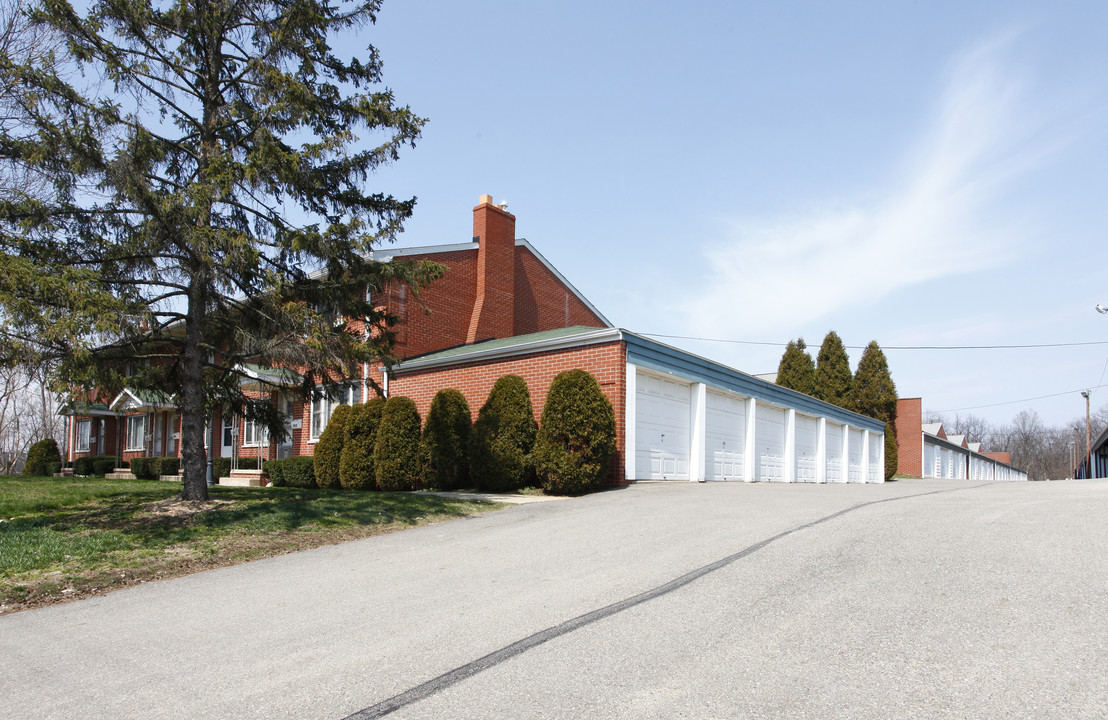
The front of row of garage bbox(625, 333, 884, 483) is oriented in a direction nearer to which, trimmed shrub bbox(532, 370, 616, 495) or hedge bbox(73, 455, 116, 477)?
the trimmed shrub

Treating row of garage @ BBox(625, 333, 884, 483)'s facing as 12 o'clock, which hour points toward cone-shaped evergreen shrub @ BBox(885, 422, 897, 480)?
The cone-shaped evergreen shrub is roughly at 8 o'clock from the row of garage.

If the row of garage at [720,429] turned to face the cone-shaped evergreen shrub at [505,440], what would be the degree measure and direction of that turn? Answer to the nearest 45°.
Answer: approximately 90° to its right

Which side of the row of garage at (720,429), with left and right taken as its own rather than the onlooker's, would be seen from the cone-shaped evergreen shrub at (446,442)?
right

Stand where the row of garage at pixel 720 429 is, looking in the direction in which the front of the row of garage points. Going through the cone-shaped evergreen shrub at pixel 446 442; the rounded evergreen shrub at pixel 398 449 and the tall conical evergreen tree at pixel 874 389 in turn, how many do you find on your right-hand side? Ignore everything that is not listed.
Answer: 2

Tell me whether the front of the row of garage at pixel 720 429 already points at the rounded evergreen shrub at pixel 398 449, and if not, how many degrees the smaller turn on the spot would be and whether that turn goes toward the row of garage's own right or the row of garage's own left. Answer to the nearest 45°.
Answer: approximately 90° to the row of garage's own right

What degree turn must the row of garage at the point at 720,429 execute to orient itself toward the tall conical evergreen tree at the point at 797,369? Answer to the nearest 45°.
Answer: approximately 135° to its left

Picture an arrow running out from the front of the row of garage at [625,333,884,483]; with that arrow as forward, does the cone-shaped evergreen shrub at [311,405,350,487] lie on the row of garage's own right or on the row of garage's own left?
on the row of garage's own right

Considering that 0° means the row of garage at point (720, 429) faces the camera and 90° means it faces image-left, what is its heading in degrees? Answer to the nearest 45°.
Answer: approximately 315°

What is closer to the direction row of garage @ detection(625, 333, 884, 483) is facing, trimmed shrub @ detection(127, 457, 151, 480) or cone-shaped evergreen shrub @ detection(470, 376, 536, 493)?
the cone-shaped evergreen shrub
